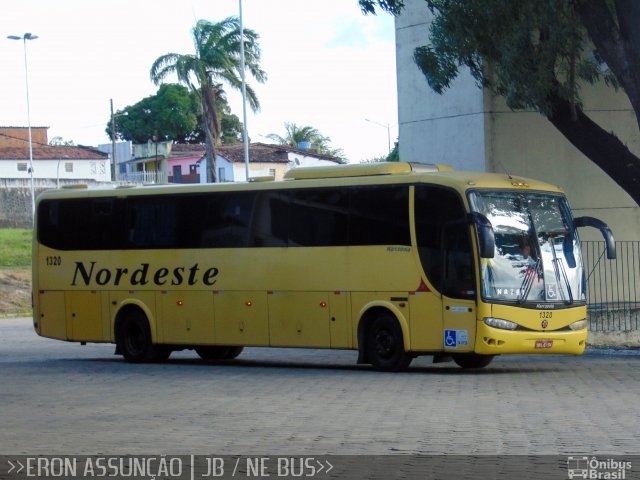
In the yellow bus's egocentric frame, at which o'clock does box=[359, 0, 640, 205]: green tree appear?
The green tree is roughly at 10 o'clock from the yellow bus.

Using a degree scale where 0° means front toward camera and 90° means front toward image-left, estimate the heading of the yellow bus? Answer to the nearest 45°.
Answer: approximately 315°
